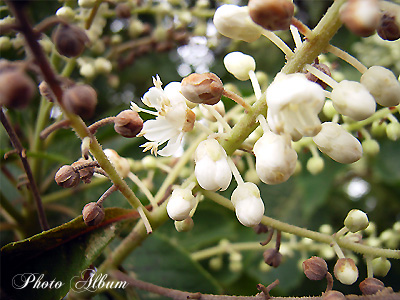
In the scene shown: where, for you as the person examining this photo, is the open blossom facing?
facing to the left of the viewer
